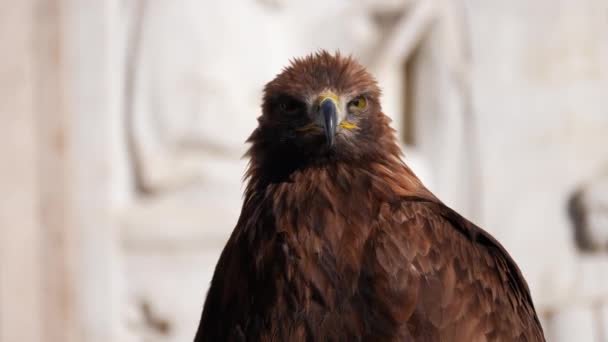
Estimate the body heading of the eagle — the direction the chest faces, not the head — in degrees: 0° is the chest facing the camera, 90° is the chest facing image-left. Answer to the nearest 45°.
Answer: approximately 45°
